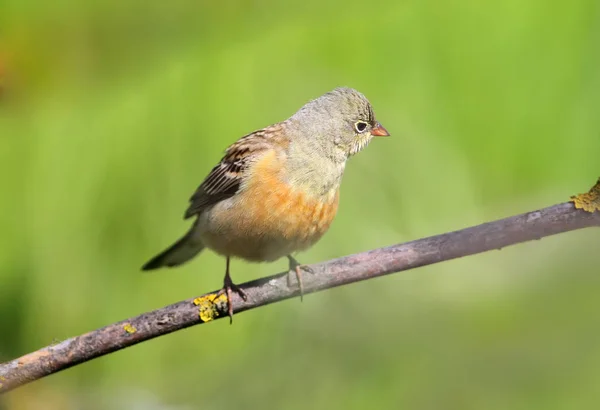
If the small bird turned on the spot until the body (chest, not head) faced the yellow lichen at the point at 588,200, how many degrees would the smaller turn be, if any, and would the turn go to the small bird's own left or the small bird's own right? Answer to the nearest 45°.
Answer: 0° — it already faces it

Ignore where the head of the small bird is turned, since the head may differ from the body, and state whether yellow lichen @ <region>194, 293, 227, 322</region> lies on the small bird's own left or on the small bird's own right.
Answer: on the small bird's own right

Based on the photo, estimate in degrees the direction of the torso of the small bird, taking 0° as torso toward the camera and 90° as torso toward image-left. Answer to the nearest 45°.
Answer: approximately 315°
